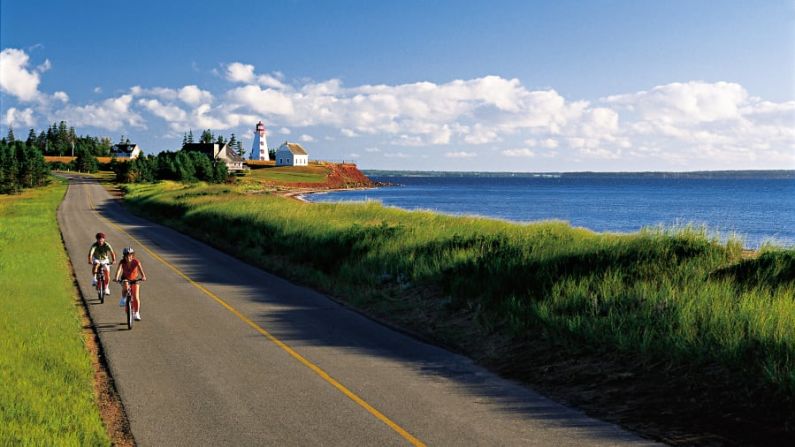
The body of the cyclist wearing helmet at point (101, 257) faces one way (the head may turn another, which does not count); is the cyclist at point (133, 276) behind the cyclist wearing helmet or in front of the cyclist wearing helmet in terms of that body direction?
in front

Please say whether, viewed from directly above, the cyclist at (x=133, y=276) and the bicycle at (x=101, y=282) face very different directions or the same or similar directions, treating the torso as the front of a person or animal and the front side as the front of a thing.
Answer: same or similar directions

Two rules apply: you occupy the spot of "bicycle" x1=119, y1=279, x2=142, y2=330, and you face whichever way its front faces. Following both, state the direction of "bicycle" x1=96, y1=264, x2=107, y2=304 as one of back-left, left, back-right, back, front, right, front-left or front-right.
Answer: back

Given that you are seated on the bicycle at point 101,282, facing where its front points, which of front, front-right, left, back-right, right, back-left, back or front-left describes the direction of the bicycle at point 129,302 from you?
front

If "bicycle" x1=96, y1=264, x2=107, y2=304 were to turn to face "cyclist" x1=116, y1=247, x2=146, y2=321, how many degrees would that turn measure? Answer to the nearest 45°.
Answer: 0° — it already faces them

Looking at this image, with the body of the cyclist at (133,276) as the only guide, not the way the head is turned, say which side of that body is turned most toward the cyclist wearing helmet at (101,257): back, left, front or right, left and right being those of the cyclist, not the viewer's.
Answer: back

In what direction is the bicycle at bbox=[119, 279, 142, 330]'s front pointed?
toward the camera

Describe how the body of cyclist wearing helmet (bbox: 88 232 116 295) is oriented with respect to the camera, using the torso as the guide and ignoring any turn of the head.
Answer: toward the camera

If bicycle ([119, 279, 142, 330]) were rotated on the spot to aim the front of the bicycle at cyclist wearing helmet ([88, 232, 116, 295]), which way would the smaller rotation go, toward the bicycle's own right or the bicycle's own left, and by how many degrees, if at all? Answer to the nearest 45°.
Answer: approximately 180°

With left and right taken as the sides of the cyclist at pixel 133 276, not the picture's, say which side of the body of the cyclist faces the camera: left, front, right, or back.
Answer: front

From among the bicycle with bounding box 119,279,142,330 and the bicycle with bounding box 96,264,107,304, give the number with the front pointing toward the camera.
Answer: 2

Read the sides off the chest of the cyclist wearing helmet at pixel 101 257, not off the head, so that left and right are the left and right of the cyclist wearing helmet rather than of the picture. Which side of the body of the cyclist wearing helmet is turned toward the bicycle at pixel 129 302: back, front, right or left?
front
